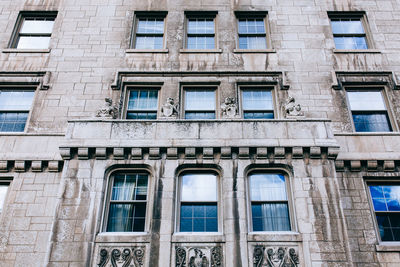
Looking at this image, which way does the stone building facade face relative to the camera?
toward the camera
